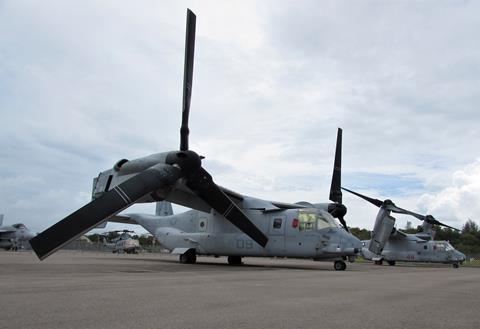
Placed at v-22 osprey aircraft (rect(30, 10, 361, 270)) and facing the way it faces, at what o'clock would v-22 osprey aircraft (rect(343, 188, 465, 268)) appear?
v-22 osprey aircraft (rect(343, 188, 465, 268)) is roughly at 9 o'clock from v-22 osprey aircraft (rect(30, 10, 361, 270)).
